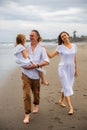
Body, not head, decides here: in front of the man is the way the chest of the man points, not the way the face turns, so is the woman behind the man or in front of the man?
behind

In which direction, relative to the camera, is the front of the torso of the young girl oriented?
to the viewer's right

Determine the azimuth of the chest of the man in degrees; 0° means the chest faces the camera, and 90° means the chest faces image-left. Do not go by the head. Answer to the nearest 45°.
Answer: approximately 45°
